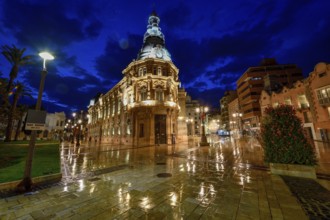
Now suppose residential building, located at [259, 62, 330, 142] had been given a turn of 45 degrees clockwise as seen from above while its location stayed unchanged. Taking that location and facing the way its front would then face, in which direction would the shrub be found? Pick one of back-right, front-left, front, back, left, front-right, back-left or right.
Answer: left

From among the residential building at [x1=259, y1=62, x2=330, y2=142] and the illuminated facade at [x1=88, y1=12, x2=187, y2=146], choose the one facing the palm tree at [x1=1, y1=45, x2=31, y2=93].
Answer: the residential building

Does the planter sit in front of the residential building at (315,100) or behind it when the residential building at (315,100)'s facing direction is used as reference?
in front

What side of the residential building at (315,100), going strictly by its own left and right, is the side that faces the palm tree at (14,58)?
front

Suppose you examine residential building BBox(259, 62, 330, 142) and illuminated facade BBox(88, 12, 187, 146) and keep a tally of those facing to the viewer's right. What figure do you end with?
0

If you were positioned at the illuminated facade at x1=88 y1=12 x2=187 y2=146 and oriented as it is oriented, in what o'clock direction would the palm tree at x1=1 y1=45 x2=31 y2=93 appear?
The palm tree is roughly at 3 o'clock from the illuminated facade.

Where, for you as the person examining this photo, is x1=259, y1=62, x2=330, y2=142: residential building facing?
facing the viewer and to the left of the viewer

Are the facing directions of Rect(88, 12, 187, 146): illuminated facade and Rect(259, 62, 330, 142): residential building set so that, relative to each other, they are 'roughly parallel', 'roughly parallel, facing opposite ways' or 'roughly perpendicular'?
roughly perpendicular

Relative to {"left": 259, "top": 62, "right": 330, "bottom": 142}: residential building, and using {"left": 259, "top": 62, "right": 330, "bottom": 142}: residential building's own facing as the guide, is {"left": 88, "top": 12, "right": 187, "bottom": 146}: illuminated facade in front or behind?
in front

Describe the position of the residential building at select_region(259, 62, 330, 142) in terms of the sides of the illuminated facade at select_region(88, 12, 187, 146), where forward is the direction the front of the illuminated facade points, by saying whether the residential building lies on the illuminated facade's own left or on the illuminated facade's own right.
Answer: on the illuminated facade's own left

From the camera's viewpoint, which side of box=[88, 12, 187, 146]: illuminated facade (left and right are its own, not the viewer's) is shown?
front

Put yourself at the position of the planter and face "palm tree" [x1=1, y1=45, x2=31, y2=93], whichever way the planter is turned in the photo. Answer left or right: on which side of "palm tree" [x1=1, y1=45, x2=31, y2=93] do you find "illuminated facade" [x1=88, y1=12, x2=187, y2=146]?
right

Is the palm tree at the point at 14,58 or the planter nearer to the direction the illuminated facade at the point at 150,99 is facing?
the planter
